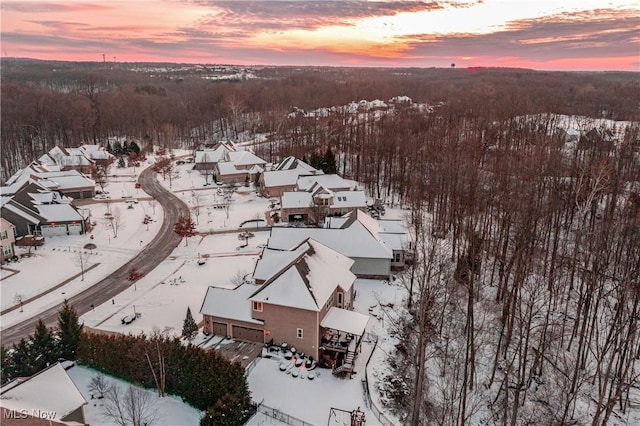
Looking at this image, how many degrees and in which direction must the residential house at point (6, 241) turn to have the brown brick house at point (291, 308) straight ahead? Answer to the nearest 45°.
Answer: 0° — it already faces it

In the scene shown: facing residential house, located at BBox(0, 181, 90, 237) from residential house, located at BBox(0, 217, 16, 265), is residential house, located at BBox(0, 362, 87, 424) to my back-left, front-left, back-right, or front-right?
back-right

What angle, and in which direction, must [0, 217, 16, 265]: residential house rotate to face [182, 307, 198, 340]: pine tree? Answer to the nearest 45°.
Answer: approximately 45° to its right

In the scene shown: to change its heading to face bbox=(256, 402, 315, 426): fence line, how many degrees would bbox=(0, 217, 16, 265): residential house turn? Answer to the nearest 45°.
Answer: approximately 45° to its right

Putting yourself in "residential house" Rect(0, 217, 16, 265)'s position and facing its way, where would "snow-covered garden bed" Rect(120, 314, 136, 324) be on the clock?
The snow-covered garden bed is roughly at 1 o'clock from the residential house.

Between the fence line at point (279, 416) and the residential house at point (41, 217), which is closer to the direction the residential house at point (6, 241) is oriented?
the fence line

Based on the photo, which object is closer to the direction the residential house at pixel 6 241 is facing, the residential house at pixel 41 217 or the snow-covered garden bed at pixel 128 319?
the snow-covered garden bed

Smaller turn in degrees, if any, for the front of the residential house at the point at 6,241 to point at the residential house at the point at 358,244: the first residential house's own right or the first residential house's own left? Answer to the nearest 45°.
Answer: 0° — it already faces it

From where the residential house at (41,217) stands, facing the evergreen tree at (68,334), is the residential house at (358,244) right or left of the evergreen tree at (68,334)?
left
